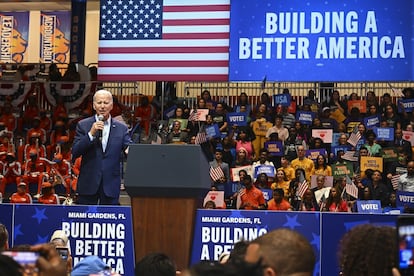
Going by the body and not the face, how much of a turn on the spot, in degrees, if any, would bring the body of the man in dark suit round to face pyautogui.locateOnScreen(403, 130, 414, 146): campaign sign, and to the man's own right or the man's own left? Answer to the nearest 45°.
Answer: approximately 135° to the man's own left

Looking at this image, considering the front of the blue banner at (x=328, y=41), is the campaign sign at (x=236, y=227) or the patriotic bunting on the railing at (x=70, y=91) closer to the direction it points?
the campaign sign

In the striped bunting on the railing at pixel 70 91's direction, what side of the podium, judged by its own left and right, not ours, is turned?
back
